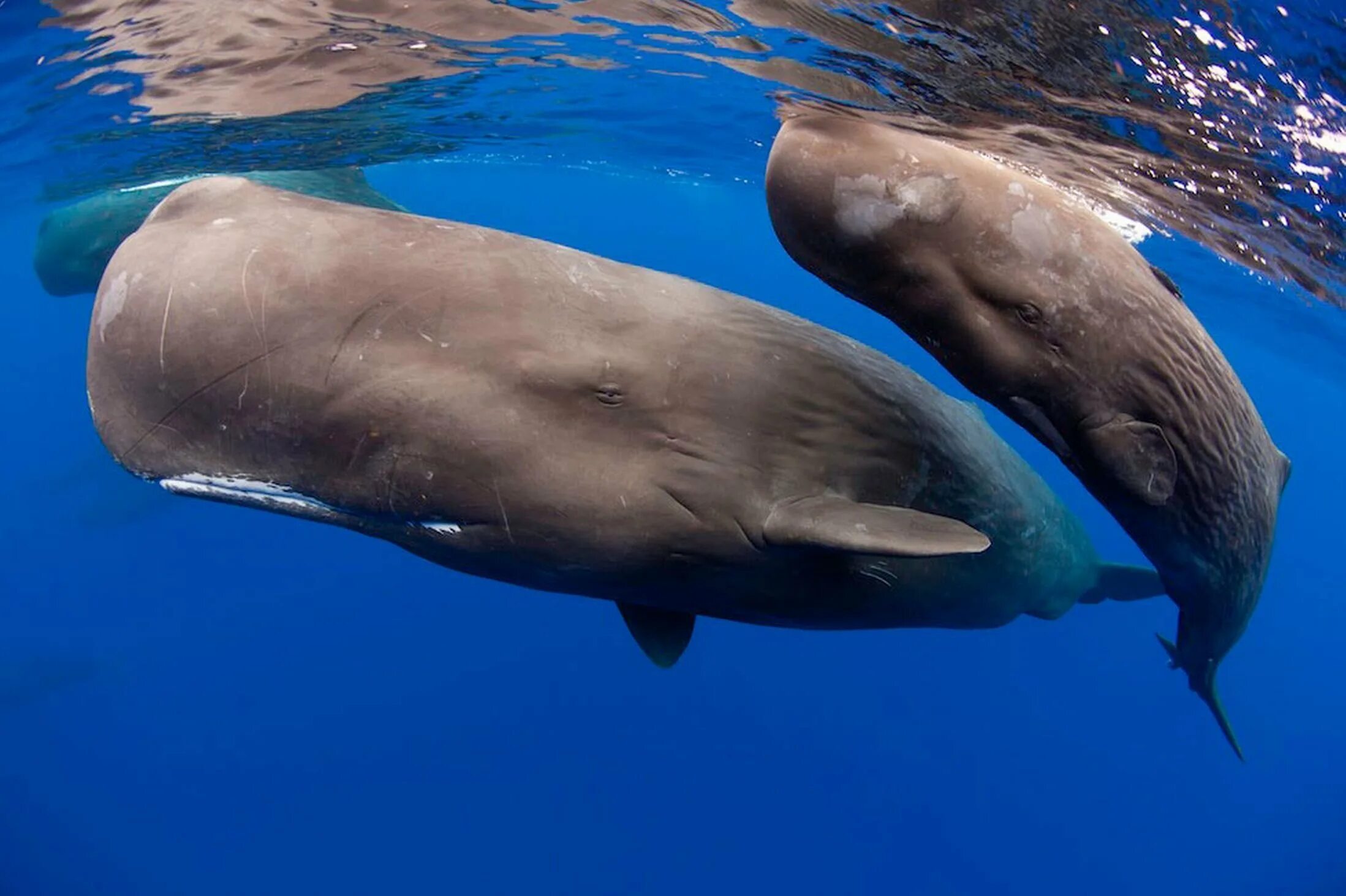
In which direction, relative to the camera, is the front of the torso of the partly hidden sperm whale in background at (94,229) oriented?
to the viewer's left

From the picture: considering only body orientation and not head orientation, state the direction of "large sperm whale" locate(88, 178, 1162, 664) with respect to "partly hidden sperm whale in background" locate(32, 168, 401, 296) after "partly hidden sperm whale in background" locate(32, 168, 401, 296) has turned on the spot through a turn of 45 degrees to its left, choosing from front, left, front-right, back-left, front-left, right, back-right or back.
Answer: front-left
